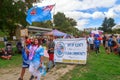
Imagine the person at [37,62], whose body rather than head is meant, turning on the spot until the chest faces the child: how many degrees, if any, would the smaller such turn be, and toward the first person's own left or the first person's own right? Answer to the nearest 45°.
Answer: approximately 135° to the first person's own right
